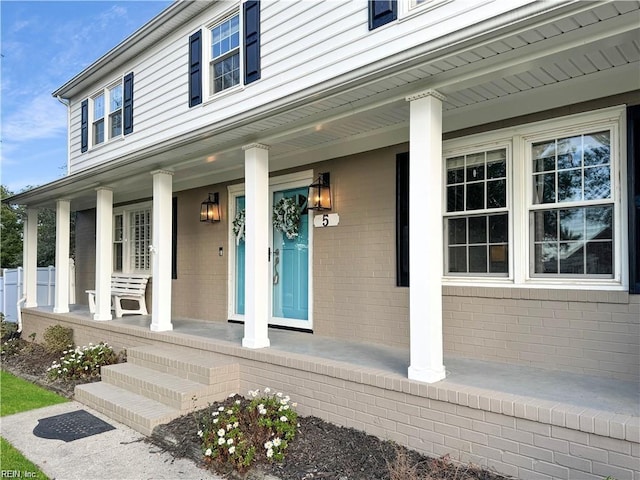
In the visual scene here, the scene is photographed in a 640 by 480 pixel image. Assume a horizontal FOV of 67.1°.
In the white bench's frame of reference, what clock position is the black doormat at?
The black doormat is roughly at 11 o'clock from the white bench.

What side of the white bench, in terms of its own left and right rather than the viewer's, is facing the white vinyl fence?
right

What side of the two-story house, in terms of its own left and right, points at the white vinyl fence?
right

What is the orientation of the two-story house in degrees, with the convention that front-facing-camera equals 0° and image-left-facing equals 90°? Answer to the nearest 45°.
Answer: approximately 45°

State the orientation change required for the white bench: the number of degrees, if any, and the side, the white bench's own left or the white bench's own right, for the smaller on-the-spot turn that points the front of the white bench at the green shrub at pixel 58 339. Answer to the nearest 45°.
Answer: approximately 45° to the white bench's own right

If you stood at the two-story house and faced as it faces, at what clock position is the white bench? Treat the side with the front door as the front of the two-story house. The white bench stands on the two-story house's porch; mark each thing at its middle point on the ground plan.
The white bench is roughly at 3 o'clock from the two-story house.

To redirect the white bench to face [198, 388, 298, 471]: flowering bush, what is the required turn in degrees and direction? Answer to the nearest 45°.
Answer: approximately 45° to its left

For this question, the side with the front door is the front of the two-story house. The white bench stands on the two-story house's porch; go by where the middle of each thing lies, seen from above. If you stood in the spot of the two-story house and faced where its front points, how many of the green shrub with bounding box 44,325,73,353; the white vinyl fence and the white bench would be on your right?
3
